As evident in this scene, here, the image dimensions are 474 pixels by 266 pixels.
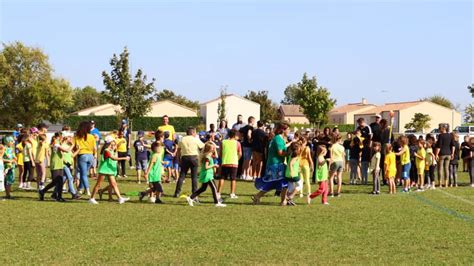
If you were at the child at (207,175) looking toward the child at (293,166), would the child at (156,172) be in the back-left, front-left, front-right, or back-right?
back-left

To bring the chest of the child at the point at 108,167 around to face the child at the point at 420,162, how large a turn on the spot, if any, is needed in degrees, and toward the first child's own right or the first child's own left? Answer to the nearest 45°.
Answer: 0° — they already face them

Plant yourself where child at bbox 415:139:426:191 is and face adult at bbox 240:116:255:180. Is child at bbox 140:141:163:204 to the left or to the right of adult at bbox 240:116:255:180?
left
